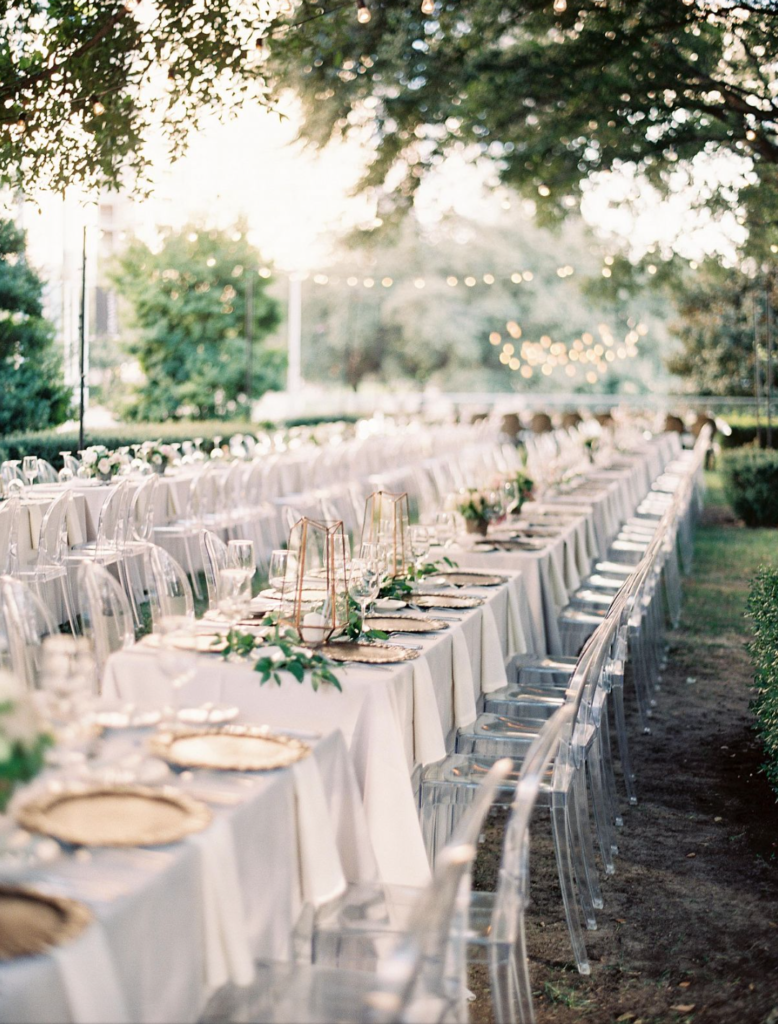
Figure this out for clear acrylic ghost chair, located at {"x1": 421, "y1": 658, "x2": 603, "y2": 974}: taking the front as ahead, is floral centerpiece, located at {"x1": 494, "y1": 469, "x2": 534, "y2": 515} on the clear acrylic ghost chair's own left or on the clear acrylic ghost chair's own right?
on the clear acrylic ghost chair's own right

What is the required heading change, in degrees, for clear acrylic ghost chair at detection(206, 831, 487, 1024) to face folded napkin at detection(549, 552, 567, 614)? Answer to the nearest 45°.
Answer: approximately 90° to its right

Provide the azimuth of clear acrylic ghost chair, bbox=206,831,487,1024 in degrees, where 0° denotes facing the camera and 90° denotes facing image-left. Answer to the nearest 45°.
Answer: approximately 90°

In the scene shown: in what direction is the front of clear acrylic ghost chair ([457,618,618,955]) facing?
to the viewer's left

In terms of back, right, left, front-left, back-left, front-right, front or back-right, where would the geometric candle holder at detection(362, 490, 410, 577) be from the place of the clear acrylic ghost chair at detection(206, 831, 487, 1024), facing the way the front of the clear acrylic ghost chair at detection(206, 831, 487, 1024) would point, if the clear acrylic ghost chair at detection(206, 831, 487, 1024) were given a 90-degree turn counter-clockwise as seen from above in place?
back

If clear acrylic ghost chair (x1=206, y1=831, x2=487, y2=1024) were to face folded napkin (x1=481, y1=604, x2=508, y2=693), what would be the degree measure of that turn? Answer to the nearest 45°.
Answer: approximately 90° to its right

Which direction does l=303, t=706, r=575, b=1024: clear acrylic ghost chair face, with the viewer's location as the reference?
facing to the left of the viewer

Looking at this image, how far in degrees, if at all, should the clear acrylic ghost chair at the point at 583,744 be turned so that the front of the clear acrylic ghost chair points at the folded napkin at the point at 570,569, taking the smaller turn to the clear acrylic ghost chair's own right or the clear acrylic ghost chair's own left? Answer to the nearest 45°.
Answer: approximately 90° to the clear acrylic ghost chair's own right

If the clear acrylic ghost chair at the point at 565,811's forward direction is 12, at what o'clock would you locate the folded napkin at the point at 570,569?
The folded napkin is roughly at 3 o'clock from the clear acrylic ghost chair.

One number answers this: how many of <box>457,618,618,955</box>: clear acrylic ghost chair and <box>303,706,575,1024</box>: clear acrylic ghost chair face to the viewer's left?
2

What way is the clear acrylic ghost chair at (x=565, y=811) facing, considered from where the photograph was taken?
facing to the left of the viewer

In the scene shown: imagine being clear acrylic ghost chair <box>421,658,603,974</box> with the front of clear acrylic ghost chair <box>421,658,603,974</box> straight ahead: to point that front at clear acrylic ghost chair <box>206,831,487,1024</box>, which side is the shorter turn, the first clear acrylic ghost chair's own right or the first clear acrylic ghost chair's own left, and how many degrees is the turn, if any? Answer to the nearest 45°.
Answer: approximately 90° to the first clear acrylic ghost chair's own left
